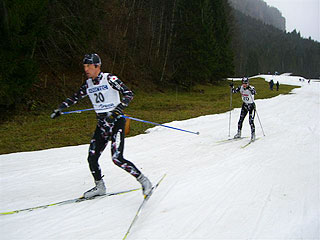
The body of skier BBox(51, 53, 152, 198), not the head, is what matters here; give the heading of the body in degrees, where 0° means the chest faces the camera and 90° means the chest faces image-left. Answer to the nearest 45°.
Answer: approximately 45°
